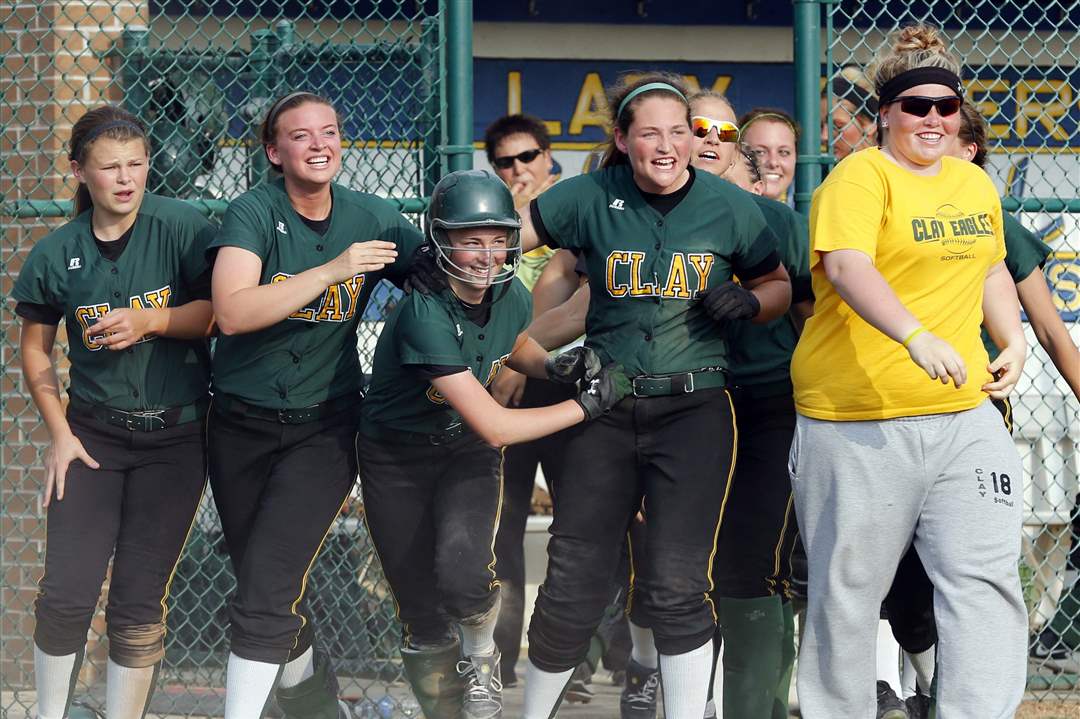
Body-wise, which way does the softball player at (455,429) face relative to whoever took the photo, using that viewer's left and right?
facing the viewer and to the right of the viewer

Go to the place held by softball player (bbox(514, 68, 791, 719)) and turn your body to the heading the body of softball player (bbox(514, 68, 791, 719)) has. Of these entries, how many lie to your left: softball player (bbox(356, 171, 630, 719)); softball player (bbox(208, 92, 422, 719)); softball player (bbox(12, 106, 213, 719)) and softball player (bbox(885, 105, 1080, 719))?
1

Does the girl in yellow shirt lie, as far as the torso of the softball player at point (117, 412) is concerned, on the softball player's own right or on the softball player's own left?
on the softball player's own left

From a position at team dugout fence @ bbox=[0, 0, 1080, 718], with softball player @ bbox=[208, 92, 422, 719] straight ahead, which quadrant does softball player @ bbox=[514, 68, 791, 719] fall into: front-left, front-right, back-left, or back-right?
front-left

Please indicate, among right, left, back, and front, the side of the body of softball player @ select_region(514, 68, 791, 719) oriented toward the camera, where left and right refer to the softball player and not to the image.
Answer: front

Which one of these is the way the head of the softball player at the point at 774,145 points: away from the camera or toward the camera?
toward the camera

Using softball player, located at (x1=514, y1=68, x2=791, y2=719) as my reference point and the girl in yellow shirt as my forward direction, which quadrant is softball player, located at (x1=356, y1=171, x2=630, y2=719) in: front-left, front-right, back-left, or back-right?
back-right

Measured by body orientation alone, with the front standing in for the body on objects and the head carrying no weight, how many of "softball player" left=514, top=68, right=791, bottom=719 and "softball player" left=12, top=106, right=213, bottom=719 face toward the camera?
2

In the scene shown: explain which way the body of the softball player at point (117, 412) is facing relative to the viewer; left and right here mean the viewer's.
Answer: facing the viewer

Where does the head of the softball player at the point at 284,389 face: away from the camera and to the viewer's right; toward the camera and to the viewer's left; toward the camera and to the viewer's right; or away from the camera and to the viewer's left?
toward the camera and to the viewer's right

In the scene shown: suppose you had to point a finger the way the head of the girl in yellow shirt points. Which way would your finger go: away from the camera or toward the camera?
toward the camera

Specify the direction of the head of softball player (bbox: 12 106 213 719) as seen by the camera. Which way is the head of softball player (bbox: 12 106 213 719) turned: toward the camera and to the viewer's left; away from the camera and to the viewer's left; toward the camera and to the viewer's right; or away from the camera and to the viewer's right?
toward the camera and to the viewer's right

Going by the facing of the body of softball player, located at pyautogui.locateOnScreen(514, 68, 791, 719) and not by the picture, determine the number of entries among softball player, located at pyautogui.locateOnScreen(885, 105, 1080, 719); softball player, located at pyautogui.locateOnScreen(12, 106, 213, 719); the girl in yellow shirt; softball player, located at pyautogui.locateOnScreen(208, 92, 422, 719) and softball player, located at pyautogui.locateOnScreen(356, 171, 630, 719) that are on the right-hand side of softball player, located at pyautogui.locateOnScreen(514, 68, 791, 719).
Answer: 3
